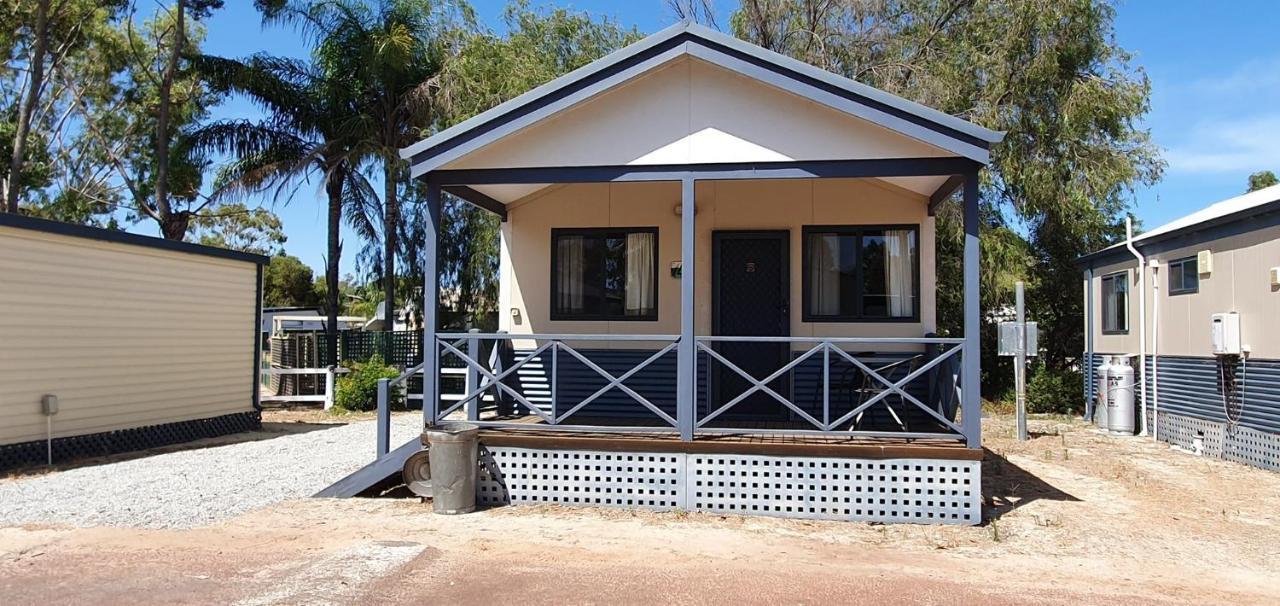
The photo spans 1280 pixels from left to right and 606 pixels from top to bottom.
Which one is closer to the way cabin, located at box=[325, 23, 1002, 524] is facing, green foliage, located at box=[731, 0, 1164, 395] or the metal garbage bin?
the metal garbage bin

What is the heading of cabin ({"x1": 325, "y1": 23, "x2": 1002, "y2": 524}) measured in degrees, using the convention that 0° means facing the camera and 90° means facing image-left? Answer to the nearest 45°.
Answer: approximately 0°

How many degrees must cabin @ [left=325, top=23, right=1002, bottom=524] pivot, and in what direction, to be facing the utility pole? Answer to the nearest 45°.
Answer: approximately 135° to its left

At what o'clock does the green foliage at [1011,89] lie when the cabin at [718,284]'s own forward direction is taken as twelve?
The green foliage is roughly at 7 o'clock from the cabin.

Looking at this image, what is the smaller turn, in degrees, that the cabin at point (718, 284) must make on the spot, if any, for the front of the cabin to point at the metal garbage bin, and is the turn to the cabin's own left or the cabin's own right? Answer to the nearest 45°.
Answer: approximately 90° to the cabin's own right

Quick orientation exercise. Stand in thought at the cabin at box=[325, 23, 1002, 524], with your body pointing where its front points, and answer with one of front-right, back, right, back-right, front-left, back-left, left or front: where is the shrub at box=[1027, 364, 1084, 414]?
back-left

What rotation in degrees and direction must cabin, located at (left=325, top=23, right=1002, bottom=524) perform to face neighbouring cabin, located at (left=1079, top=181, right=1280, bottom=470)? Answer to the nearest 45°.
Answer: approximately 135° to its left

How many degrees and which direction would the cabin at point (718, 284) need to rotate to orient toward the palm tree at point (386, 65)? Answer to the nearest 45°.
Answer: approximately 135° to its right

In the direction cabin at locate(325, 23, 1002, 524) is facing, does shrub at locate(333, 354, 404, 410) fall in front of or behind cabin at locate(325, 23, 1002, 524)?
behind
